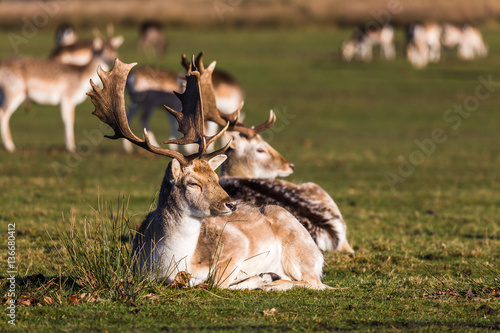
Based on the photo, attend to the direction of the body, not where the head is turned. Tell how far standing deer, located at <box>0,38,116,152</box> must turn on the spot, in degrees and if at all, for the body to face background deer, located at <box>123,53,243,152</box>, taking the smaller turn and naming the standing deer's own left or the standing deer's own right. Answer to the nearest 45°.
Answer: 0° — it already faces it

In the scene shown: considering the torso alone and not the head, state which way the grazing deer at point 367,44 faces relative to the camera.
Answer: to the viewer's left

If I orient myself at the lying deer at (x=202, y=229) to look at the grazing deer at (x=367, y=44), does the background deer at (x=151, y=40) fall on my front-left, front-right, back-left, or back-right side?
front-left

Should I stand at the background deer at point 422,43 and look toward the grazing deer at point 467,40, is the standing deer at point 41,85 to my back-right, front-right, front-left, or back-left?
back-right

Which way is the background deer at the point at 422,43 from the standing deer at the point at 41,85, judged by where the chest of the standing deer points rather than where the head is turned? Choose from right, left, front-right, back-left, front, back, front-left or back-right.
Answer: front-left

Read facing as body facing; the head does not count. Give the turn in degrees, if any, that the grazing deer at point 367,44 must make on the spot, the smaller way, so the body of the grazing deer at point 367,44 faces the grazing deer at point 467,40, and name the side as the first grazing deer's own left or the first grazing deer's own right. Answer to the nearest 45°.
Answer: approximately 180°

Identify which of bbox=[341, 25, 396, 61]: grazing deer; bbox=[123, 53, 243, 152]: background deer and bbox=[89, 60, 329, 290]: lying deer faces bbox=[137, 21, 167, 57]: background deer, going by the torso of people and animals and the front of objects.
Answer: the grazing deer

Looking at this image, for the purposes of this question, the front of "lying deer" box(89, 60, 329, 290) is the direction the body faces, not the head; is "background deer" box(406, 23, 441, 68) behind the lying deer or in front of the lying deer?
behind

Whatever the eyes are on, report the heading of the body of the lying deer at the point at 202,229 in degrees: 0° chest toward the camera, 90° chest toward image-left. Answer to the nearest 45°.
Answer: approximately 45°

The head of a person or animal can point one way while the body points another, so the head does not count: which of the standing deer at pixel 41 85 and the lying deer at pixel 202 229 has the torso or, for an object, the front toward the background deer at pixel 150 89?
the standing deer

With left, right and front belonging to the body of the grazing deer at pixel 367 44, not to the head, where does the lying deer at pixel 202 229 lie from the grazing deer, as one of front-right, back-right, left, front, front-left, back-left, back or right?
left

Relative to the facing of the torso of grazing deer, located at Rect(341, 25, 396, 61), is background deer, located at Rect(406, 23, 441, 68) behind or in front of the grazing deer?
behind
